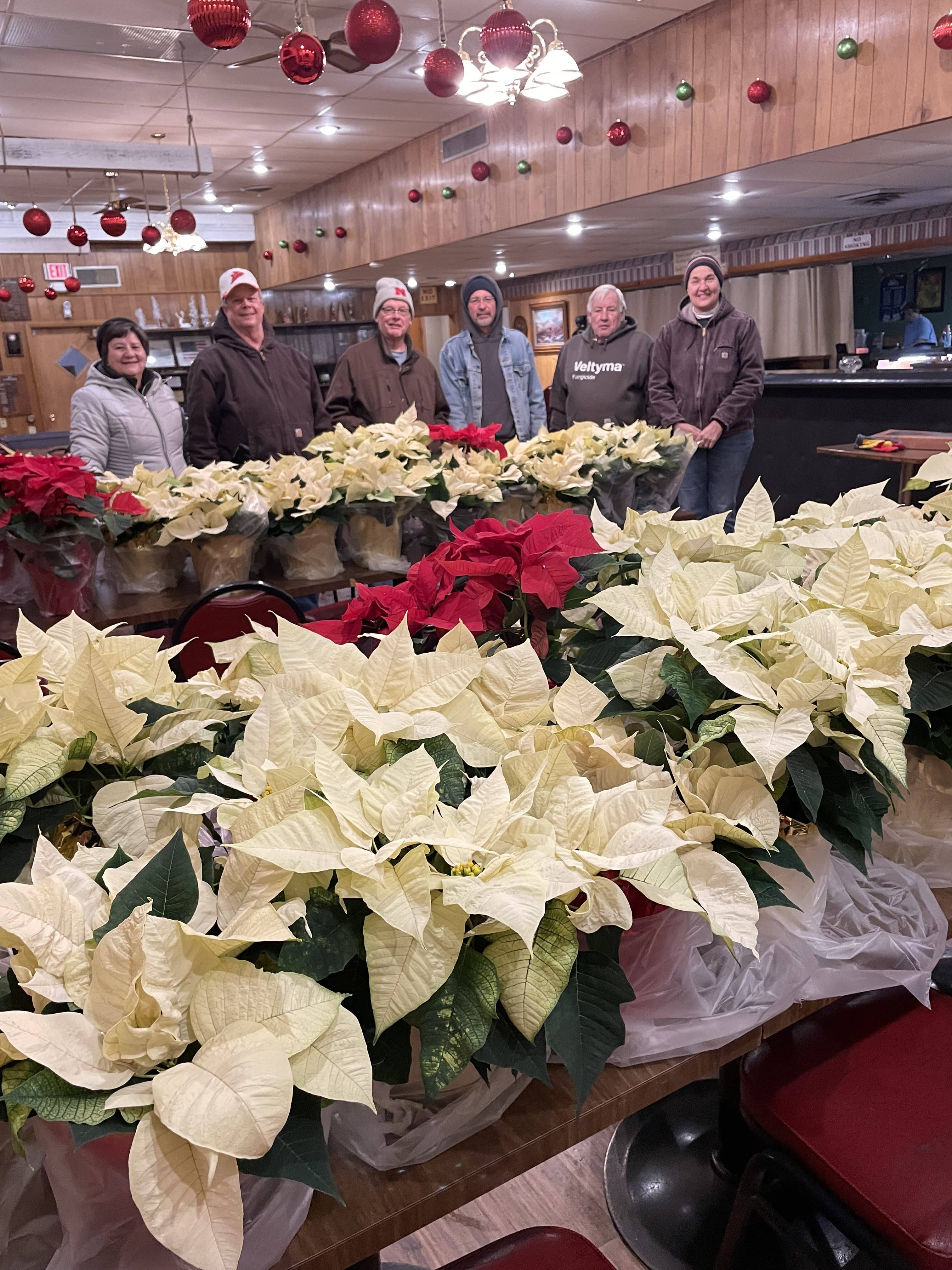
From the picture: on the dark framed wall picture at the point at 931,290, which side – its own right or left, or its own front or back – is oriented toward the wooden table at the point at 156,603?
front

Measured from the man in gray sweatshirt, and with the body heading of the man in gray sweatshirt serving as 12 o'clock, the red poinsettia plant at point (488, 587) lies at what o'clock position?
The red poinsettia plant is roughly at 12 o'clock from the man in gray sweatshirt.

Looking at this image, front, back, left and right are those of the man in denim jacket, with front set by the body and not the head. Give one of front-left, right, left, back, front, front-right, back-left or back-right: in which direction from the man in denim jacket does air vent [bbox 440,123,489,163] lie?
back

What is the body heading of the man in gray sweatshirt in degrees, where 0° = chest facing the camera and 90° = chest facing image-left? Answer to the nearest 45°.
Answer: approximately 0°

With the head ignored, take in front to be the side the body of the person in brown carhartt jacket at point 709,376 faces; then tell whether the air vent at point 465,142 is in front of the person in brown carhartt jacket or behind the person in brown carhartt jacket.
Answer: behind

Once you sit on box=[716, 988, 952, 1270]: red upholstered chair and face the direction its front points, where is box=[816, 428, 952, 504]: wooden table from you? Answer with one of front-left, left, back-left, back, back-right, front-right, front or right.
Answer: front-right

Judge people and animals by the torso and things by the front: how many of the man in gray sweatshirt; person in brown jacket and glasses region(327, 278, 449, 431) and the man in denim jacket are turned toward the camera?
3

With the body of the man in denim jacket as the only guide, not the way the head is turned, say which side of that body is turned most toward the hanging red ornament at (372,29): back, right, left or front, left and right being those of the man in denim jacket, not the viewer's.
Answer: front

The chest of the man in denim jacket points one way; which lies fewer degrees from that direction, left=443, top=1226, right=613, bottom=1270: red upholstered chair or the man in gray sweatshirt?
the red upholstered chair

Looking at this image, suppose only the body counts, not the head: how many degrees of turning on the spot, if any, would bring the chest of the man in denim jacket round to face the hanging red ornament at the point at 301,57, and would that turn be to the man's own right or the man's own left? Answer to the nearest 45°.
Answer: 0° — they already face it

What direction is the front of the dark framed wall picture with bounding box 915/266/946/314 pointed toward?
toward the camera

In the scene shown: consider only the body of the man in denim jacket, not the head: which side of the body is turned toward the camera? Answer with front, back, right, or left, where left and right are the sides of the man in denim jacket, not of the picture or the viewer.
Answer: front
